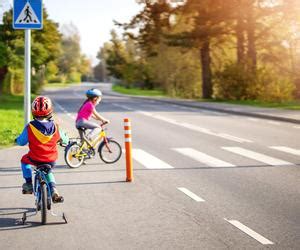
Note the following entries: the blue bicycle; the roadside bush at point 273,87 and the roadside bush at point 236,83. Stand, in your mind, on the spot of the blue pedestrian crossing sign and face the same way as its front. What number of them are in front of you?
1

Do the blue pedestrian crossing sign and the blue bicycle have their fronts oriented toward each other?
yes

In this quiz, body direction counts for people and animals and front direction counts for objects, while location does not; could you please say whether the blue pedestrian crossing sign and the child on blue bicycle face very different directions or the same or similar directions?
very different directions

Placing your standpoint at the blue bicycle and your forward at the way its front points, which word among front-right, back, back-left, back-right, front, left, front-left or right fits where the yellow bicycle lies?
front

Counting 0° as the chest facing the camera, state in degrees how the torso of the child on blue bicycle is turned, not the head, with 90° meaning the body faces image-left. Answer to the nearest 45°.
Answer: approximately 180°

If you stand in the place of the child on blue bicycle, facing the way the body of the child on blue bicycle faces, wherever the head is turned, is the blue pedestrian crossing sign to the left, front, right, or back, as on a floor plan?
front

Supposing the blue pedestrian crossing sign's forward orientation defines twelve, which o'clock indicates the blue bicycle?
The blue bicycle is roughly at 12 o'clock from the blue pedestrian crossing sign.

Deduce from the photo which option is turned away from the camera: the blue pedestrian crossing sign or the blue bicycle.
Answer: the blue bicycle

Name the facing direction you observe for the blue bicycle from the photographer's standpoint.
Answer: facing away from the viewer

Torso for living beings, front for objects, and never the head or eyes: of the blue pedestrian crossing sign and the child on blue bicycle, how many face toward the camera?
1

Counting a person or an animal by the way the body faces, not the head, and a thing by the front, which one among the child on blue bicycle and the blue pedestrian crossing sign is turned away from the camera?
the child on blue bicycle

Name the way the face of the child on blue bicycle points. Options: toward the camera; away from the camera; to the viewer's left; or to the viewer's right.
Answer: away from the camera

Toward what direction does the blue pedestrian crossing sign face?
toward the camera
